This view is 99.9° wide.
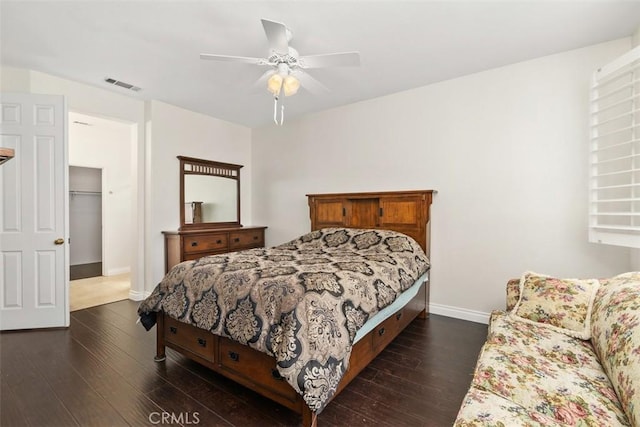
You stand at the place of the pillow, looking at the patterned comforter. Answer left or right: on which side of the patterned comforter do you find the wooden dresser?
right

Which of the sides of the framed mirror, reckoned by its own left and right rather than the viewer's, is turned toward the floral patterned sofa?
front

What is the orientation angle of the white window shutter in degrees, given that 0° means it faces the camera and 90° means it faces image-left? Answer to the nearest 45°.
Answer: approximately 45°

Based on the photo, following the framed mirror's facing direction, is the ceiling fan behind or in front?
in front

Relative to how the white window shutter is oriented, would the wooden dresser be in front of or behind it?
in front

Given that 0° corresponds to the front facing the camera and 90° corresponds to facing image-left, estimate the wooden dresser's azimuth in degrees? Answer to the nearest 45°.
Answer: approximately 315°

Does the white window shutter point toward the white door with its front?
yes

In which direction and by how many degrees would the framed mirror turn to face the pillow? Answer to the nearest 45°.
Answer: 0° — it already faces it
